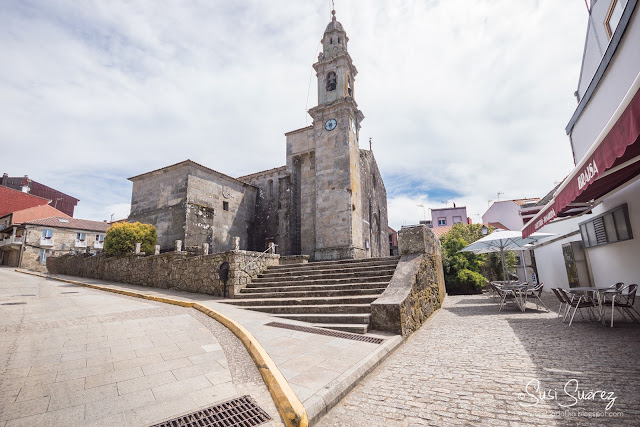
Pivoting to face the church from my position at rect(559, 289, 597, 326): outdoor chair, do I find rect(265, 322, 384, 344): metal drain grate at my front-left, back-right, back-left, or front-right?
front-left

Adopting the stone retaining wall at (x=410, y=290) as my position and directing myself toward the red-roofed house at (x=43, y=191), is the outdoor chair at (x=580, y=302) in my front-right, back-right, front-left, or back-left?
back-right

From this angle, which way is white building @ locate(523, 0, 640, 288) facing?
to the viewer's left

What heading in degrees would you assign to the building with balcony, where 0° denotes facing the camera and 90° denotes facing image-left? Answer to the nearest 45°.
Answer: approximately 315°

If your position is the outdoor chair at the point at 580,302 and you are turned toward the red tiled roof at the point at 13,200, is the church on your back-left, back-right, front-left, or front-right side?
front-right

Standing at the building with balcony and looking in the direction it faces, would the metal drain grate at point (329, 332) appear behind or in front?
in front

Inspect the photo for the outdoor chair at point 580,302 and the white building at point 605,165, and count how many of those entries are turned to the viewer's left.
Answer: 1

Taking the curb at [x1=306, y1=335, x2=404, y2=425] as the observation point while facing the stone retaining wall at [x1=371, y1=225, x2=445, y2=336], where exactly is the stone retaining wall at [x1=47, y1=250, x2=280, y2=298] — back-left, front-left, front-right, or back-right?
front-left

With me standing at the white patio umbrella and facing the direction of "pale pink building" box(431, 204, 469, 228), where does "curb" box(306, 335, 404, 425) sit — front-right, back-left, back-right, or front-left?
back-left

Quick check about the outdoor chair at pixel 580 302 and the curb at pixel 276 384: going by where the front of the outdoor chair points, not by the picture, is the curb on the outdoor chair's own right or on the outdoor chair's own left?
on the outdoor chair's own right

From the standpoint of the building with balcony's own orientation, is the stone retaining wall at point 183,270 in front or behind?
in front
